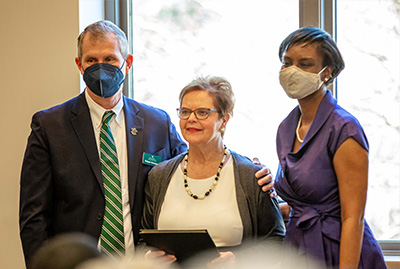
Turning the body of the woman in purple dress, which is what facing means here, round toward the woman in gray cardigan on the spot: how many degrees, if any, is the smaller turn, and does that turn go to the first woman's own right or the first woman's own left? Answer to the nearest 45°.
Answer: approximately 45° to the first woman's own right

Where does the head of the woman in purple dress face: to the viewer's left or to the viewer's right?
to the viewer's left

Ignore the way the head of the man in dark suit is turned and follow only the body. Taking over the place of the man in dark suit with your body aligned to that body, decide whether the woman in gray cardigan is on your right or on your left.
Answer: on your left

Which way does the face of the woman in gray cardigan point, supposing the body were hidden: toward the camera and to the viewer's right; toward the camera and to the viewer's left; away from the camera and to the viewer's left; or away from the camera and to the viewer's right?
toward the camera and to the viewer's left

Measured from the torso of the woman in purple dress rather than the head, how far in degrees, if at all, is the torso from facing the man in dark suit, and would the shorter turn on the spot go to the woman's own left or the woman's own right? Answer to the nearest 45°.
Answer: approximately 45° to the woman's own right

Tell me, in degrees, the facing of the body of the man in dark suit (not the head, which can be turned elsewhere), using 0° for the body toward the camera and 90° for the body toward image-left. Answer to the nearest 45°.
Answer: approximately 0°

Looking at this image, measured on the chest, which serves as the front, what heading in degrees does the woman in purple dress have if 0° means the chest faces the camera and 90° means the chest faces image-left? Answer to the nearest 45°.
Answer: approximately 45°

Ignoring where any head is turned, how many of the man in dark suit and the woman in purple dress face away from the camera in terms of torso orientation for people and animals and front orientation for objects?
0
